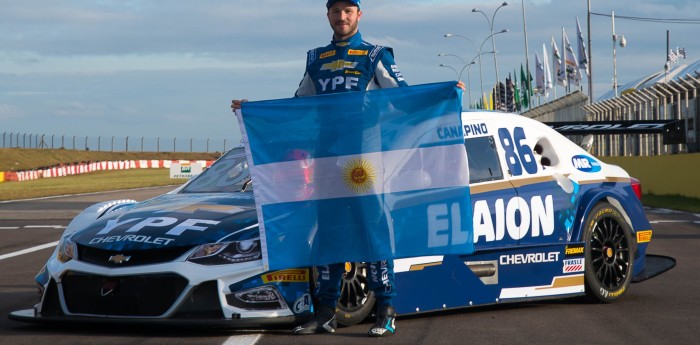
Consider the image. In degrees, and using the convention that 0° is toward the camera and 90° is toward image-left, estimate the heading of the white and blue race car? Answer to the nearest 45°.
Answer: approximately 45°
